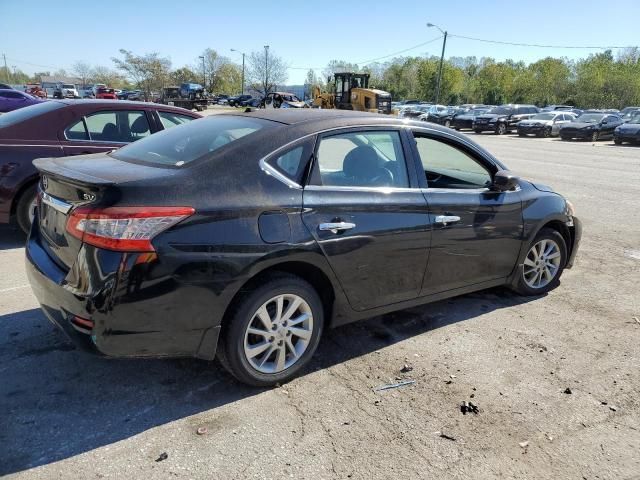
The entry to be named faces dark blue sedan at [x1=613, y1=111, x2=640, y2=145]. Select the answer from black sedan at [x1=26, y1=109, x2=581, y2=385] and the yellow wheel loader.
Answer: black sedan at [x1=26, y1=109, x2=581, y2=385]

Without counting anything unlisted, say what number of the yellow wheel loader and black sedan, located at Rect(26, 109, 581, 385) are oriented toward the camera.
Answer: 0

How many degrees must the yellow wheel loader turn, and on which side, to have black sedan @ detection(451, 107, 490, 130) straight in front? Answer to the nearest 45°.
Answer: approximately 135° to its right

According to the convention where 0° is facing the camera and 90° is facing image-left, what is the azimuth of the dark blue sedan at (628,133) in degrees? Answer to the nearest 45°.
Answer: approximately 45°

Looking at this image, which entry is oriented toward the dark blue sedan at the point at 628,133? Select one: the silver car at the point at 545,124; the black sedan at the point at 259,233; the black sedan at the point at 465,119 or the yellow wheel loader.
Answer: the black sedan at the point at 259,233

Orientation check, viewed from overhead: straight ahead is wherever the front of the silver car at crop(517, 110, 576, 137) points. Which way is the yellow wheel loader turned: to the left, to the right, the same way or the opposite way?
to the right

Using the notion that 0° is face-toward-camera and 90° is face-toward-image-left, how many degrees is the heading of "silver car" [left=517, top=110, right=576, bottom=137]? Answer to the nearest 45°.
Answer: approximately 45°

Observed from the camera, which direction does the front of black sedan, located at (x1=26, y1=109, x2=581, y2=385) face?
facing away from the viewer and to the right of the viewer

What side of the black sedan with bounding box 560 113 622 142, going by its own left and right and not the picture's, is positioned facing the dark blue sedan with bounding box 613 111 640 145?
left

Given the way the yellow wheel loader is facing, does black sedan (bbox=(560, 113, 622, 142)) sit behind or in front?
behind

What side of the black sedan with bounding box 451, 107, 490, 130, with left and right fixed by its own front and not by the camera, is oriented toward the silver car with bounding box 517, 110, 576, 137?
left

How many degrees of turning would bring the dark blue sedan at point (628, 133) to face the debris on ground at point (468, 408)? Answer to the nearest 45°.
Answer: approximately 45° to its left

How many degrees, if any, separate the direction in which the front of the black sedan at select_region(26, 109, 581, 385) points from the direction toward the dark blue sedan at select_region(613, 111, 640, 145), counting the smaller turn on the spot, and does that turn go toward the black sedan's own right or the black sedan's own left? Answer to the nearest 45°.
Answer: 0° — it already faces it

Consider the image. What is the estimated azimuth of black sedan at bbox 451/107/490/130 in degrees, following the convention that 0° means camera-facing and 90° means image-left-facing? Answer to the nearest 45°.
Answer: approximately 45°

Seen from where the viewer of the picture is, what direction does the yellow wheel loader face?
facing away from the viewer and to the left of the viewer
